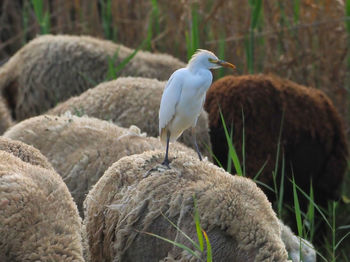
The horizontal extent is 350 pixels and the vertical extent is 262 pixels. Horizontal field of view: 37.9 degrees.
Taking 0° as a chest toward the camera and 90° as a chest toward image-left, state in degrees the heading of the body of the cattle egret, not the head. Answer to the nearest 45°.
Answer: approximately 315°

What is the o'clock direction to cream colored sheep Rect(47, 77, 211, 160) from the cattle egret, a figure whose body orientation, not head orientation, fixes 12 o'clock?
The cream colored sheep is roughly at 7 o'clock from the cattle egret.

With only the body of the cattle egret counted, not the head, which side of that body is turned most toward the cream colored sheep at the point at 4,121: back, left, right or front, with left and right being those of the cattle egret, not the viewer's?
back

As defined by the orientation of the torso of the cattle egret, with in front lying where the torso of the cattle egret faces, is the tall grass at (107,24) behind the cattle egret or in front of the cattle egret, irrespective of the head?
behind
